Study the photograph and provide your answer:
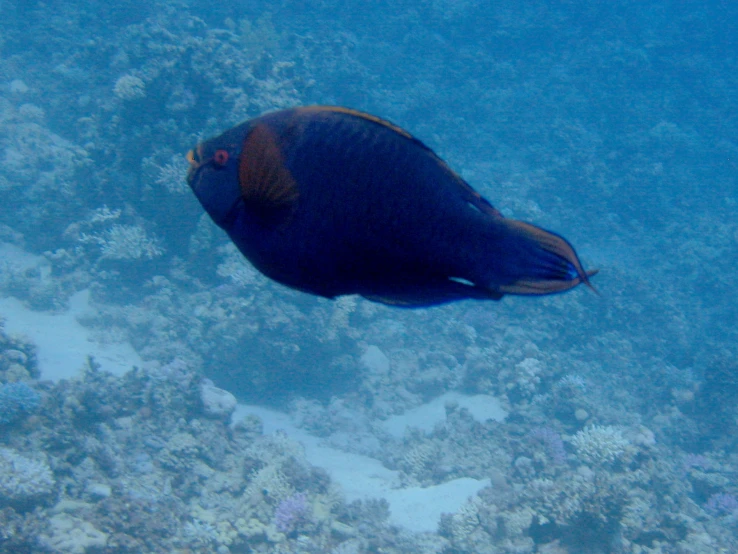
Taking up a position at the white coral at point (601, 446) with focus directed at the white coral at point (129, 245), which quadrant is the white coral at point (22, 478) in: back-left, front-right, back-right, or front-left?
front-left

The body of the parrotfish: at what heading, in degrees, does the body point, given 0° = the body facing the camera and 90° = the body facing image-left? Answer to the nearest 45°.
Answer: approximately 90°

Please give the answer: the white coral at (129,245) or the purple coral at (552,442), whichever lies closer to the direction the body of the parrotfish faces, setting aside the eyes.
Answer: the white coral

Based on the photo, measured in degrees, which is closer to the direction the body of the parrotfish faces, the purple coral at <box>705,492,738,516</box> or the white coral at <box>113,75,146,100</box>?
the white coral
